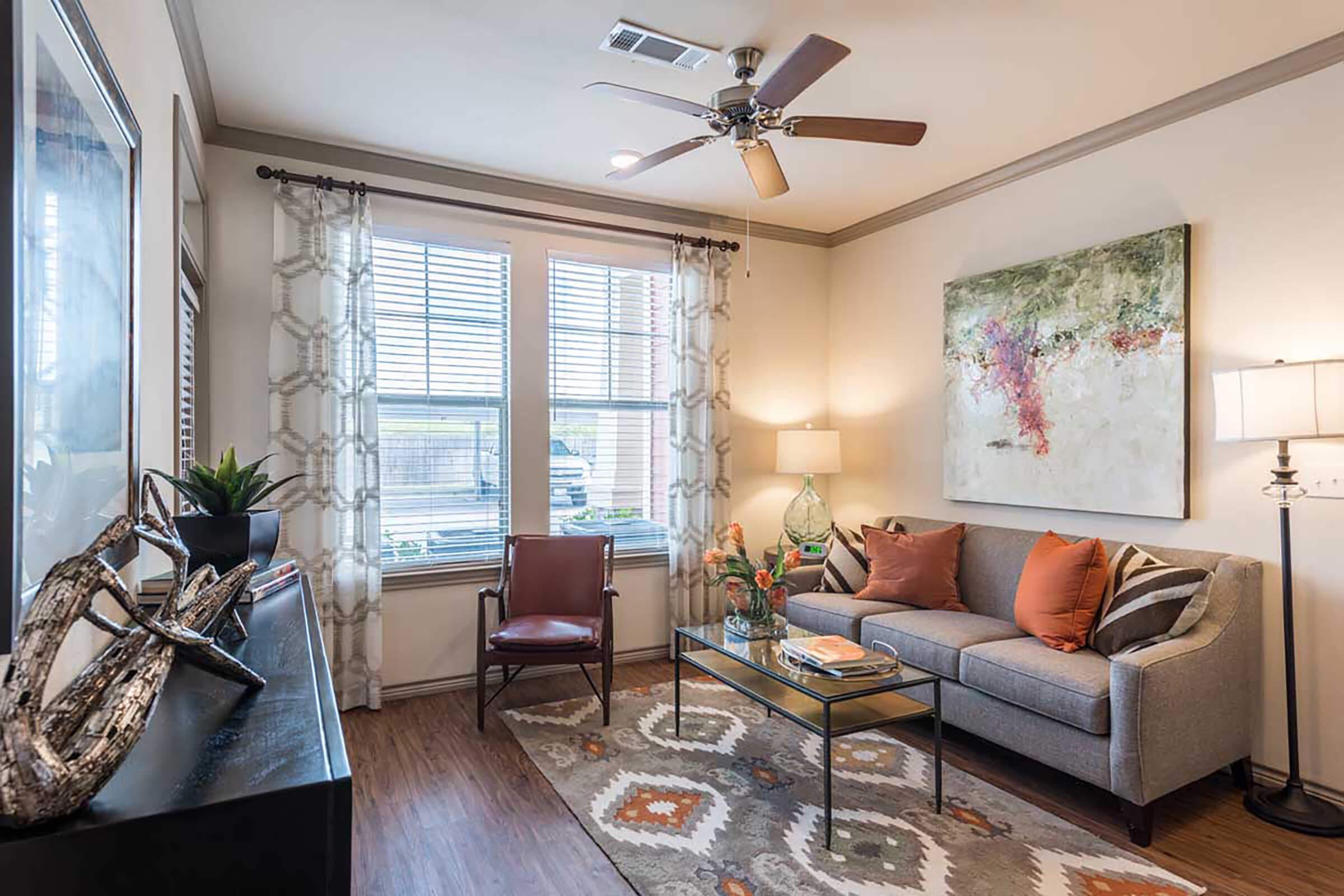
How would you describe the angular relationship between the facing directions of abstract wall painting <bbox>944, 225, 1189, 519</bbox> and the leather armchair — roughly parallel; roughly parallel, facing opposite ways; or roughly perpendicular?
roughly perpendicular

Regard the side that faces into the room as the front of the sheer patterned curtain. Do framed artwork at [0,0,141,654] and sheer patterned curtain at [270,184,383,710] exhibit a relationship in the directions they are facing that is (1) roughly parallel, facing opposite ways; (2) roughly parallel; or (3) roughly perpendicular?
roughly perpendicular

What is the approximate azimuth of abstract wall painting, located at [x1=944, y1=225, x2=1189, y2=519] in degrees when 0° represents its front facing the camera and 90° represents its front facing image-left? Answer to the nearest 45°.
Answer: approximately 45°

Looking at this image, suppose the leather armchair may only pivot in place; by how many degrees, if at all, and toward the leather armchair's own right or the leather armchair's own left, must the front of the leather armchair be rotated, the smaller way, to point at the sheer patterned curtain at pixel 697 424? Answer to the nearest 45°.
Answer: approximately 135° to the leather armchair's own left

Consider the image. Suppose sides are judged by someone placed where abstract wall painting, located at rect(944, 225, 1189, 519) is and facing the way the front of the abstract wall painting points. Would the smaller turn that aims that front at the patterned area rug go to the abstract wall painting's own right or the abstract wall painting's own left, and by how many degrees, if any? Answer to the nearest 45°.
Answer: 0° — it already faces it

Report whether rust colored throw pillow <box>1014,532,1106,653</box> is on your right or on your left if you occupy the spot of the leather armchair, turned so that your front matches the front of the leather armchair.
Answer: on your left

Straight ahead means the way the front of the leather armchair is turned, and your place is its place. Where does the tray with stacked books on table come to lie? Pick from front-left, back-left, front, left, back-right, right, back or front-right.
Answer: front-left

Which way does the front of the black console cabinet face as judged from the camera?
facing to the right of the viewer

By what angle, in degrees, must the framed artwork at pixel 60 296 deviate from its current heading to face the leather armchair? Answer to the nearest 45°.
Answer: approximately 45° to its left

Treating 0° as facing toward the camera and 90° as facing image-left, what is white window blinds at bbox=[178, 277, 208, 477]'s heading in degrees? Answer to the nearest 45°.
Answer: approximately 270°

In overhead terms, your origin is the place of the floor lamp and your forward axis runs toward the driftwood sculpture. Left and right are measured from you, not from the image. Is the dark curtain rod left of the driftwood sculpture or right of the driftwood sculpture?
right

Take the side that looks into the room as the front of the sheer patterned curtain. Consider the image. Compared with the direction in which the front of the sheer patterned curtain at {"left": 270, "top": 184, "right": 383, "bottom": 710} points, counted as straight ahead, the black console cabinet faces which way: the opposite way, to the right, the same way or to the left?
to the left

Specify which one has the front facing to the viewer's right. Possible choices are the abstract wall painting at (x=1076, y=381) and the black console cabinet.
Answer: the black console cabinet

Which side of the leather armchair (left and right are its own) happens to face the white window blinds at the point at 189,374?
right

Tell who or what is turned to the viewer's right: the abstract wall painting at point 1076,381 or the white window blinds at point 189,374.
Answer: the white window blinds
